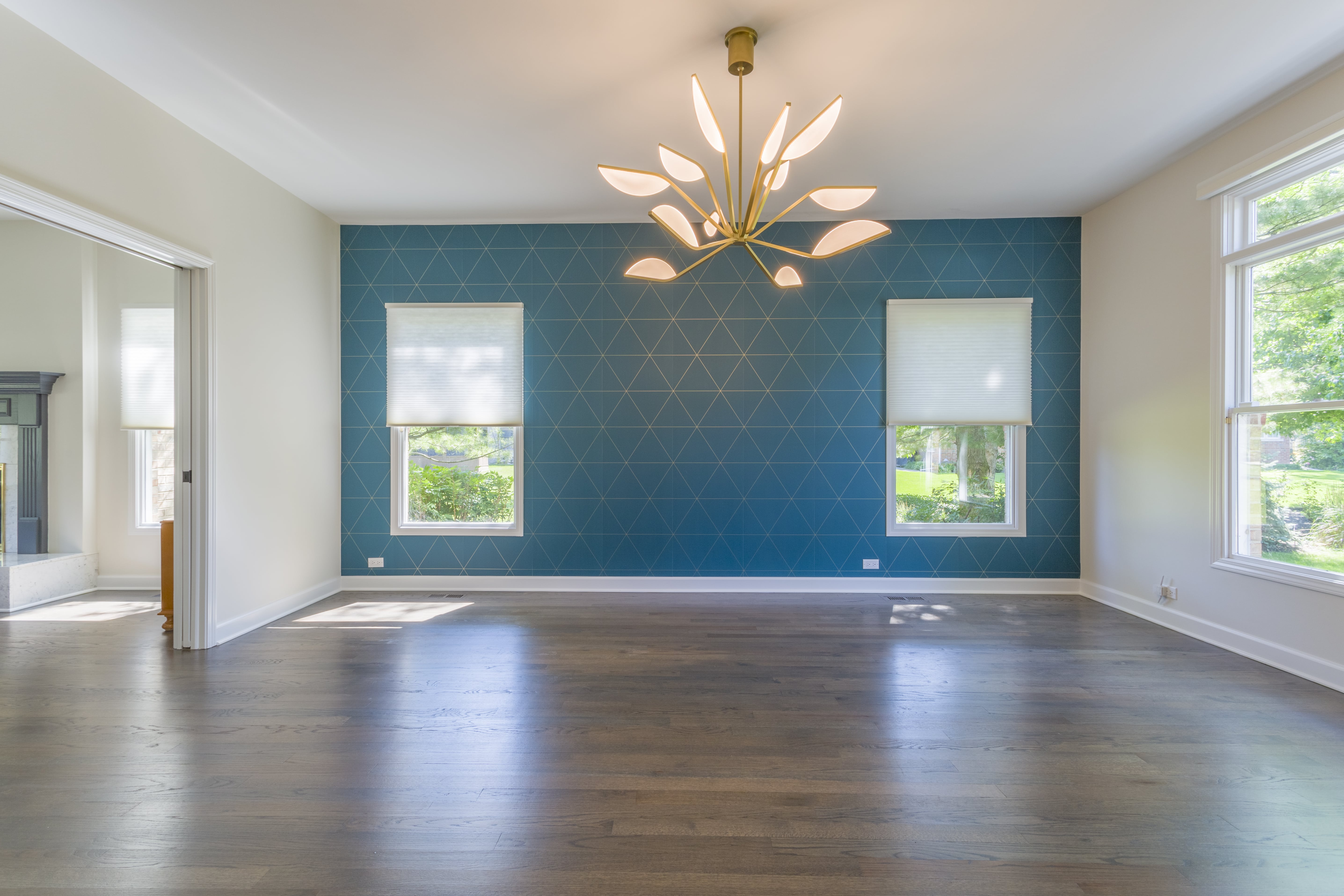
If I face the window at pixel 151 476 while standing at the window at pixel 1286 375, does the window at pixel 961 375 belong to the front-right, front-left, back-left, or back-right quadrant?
front-right

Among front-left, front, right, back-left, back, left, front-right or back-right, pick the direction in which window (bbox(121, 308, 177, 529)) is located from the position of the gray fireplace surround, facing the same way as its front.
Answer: left

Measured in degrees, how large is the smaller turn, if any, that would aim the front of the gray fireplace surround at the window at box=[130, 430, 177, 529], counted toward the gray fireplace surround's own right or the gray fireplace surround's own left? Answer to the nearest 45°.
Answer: approximately 90° to the gray fireplace surround's own left

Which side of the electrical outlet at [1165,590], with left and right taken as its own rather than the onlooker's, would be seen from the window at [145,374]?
front

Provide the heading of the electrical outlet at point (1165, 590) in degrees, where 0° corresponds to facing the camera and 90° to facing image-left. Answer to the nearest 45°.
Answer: approximately 45°

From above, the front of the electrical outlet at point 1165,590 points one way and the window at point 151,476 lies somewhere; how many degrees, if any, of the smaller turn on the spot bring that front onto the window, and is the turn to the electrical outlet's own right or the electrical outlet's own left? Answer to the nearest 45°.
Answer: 0° — it already faces it

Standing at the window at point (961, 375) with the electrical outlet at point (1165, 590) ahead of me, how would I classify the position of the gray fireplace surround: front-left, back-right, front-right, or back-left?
back-right

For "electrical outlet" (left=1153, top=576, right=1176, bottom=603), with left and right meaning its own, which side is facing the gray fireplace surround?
front
